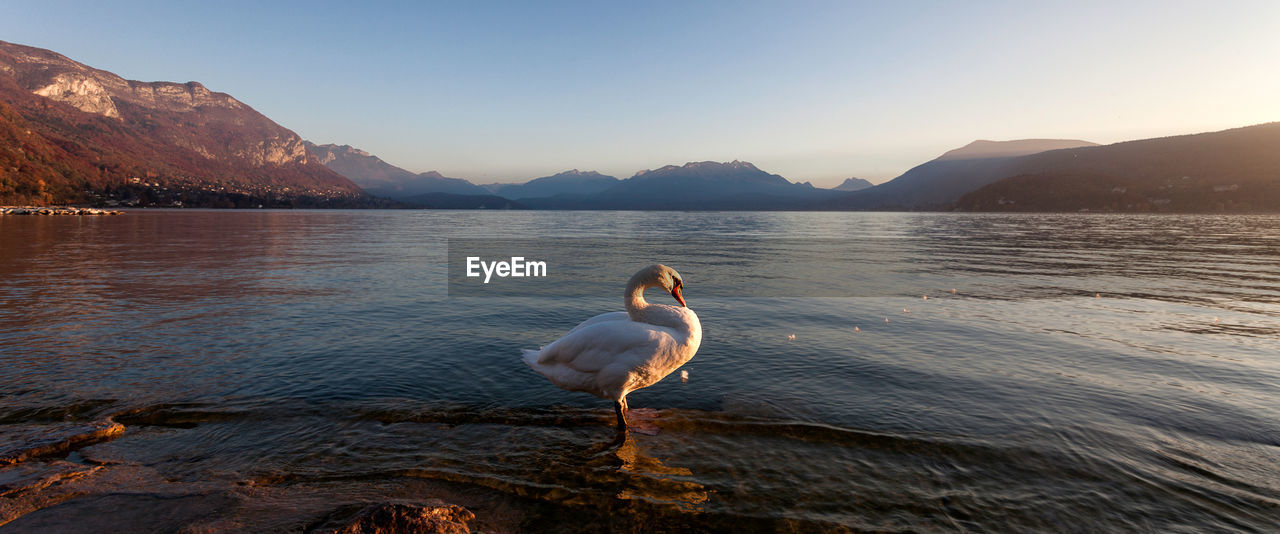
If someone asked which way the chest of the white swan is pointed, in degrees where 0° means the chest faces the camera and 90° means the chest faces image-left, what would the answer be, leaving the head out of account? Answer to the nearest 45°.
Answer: approximately 270°

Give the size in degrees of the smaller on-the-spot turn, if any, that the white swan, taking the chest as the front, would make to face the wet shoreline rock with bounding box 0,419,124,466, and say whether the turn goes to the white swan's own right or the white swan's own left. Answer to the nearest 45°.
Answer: approximately 180°

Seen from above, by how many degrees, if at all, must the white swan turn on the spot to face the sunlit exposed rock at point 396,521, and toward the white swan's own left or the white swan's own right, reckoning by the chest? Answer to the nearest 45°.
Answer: approximately 135° to the white swan's own right
